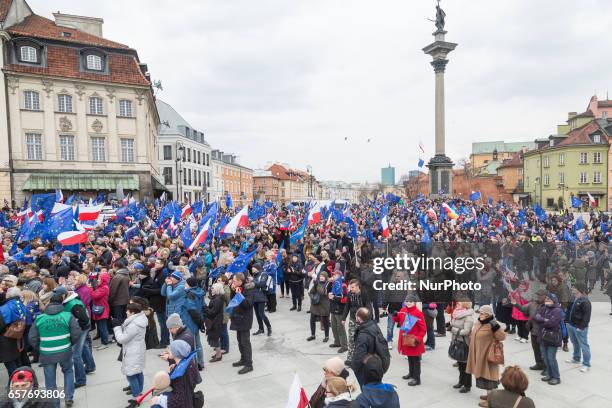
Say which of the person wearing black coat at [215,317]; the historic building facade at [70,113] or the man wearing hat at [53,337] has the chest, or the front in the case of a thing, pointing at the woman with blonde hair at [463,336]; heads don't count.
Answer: the historic building facade

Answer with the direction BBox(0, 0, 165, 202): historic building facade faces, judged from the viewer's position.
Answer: facing the viewer

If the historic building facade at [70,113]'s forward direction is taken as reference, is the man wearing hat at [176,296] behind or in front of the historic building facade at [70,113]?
in front

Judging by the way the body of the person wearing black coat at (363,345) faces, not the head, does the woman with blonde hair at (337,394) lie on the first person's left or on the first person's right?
on the first person's left

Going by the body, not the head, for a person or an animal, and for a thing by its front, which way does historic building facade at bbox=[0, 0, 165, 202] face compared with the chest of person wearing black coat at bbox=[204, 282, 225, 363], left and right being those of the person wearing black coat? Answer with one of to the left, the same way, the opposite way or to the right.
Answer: to the left

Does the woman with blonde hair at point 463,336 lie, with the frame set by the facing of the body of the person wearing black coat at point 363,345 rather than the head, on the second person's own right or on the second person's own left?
on the second person's own right

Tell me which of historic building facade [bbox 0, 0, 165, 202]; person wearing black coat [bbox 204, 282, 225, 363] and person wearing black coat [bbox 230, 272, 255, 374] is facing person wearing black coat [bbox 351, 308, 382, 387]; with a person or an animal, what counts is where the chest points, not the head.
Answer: the historic building facade

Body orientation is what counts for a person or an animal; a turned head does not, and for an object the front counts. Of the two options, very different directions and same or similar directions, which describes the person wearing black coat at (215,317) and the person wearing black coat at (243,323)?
same or similar directions

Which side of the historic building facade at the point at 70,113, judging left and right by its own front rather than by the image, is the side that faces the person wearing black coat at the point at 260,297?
front
